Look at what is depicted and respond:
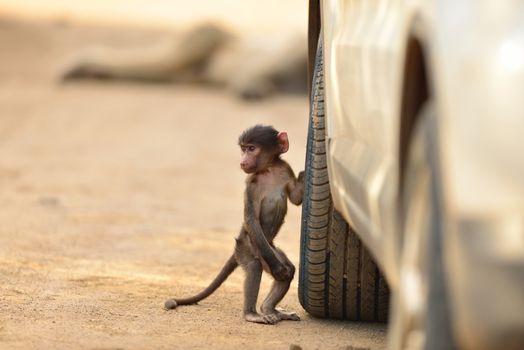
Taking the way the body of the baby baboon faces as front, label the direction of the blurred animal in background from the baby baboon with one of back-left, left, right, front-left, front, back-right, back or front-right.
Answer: back-left

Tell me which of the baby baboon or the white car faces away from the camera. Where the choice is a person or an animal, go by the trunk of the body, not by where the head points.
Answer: the white car

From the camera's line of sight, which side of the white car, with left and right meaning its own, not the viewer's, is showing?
back

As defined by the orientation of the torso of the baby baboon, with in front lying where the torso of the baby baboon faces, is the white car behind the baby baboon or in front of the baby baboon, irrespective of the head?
in front
